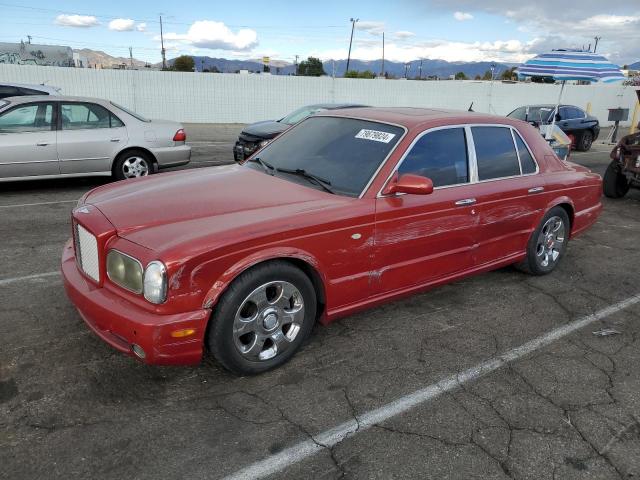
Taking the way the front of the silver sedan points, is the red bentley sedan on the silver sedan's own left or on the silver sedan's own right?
on the silver sedan's own left

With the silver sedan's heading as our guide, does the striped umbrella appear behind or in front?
behind

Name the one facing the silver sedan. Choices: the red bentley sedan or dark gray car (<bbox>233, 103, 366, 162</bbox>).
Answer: the dark gray car

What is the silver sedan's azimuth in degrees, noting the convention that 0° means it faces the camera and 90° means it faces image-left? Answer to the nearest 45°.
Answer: approximately 90°

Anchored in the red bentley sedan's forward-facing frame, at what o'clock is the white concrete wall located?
The white concrete wall is roughly at 4 o'clock from the red bentley sedan.

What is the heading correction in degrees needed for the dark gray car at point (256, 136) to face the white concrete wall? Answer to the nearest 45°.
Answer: approximately 135° to its right

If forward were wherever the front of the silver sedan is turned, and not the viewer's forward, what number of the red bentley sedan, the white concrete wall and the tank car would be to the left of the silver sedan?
1

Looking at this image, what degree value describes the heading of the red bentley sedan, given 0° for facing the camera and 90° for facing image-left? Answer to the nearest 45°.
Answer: approximately 45°

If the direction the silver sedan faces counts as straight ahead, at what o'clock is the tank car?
The tank car is roughly at 3 o'clock from the silver sedan.
